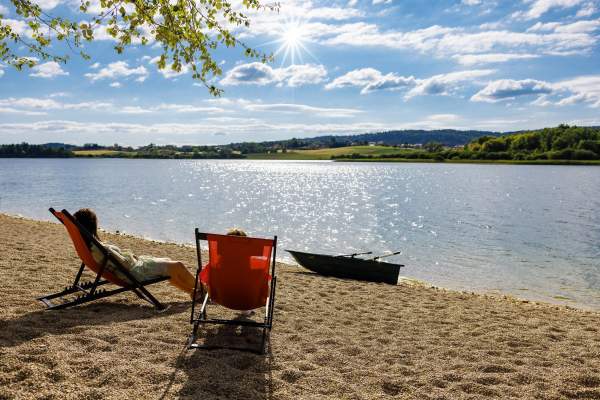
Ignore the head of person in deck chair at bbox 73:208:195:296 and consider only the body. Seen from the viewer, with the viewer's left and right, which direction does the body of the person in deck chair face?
facing to the right of the viewer

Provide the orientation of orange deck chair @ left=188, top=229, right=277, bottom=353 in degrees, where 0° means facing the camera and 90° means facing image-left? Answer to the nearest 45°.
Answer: approximately 180°

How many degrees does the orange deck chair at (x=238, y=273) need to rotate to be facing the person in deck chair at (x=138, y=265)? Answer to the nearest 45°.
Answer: approximately 45° to its left

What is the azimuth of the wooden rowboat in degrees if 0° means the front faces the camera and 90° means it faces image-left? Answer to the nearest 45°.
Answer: approximately 90°

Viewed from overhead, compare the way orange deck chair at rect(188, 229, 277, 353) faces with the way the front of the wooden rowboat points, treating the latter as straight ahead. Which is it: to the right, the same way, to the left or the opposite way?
to the right

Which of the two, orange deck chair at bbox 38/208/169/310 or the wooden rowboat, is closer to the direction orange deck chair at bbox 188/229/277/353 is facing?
the wooden rowboat

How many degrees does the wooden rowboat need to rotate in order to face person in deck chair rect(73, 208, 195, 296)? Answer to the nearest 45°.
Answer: approximately 45° to its left

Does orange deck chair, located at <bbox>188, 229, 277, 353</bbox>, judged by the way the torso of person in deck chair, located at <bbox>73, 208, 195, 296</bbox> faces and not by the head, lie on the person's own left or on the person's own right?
on the person's own right

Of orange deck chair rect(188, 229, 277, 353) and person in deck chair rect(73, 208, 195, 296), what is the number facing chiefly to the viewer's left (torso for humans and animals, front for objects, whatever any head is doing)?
0

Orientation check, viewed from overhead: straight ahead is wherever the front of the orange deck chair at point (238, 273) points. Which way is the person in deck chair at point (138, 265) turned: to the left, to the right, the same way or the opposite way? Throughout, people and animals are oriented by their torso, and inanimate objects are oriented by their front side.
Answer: to the right

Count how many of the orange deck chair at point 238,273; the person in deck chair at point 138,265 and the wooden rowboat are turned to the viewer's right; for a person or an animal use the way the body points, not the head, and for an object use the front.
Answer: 1

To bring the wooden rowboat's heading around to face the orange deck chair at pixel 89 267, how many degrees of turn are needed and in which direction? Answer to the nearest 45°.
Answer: approximately 45° to its left

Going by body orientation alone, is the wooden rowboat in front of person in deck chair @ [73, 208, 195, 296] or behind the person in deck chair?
in front

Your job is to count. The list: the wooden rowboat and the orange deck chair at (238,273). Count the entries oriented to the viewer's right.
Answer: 0

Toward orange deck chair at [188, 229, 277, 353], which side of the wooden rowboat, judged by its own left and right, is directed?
left
